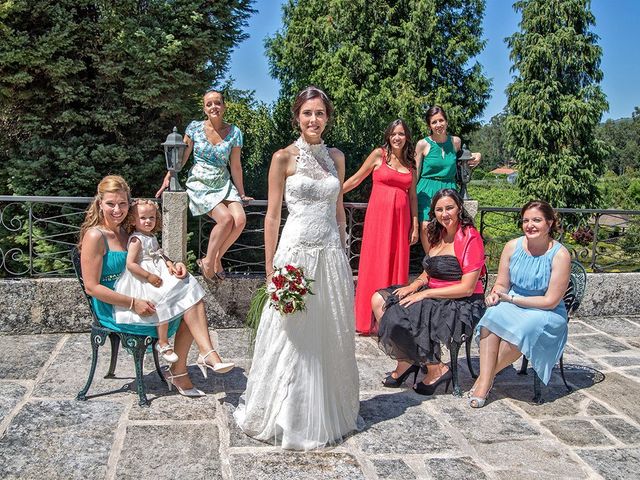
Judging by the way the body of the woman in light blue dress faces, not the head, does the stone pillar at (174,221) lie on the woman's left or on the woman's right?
on the woman's right

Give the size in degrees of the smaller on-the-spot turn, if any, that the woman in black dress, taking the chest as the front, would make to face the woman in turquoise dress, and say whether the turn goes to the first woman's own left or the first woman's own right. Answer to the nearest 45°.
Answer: approximately 45° to the first woman's own right

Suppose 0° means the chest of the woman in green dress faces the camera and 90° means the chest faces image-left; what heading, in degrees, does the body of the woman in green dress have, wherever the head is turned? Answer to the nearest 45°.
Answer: approximately 0°

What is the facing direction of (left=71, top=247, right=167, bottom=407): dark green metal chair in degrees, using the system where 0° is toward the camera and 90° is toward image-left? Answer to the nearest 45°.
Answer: approximately 315°

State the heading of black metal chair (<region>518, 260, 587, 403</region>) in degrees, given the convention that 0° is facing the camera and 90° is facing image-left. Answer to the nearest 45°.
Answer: approximately 45°

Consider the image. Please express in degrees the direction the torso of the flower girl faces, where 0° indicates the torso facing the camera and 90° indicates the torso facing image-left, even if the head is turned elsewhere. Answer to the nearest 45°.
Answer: approximately 315°

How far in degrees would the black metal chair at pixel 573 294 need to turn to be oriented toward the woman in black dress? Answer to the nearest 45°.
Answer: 0° — it already faces them

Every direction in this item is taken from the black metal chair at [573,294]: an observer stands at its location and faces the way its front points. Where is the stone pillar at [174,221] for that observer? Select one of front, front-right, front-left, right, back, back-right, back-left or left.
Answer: front-right

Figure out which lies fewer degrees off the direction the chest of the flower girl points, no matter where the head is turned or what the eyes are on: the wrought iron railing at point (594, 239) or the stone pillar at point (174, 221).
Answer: the wrought iron railing
